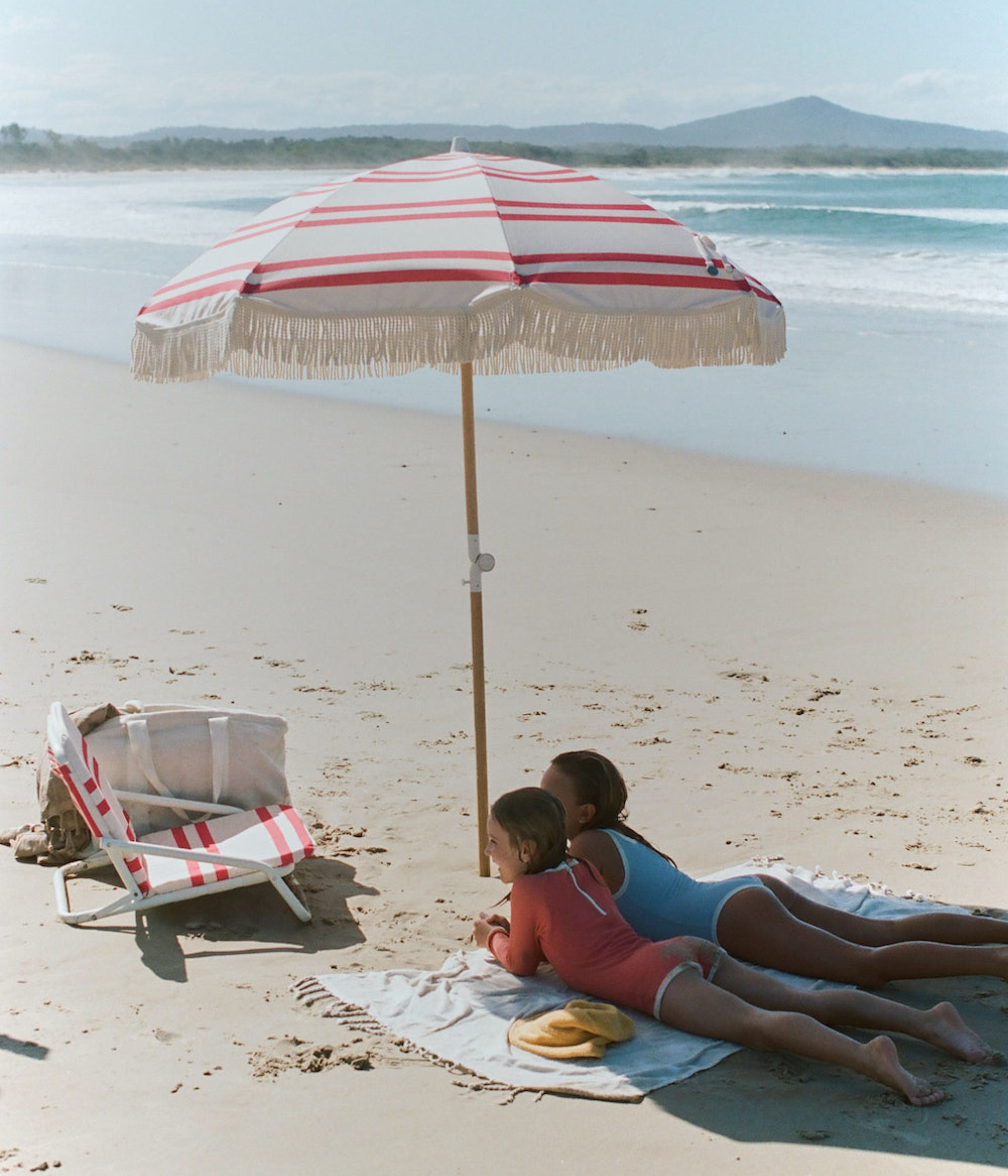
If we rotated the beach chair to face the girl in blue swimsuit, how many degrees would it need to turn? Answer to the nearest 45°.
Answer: approximately 45° to its right

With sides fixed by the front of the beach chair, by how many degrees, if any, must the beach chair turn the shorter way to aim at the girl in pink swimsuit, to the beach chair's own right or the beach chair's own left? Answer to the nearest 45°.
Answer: approximately 45° to the beach chair's own right

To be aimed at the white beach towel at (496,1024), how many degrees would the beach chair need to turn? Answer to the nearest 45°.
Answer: approximately 45° to its right

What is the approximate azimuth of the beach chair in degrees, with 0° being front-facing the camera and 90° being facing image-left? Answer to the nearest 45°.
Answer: approximately 270°
